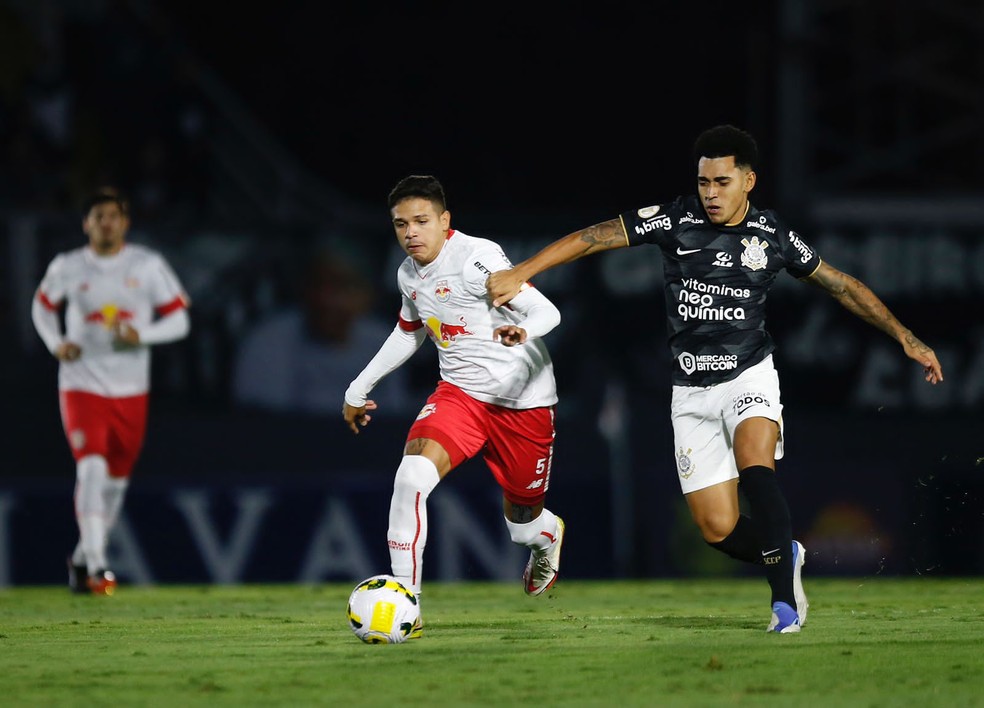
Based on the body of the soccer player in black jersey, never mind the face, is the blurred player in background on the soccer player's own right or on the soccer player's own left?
on the soccer player's own right

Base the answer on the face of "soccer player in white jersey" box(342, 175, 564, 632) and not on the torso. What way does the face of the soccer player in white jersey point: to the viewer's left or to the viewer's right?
to the viewer's left

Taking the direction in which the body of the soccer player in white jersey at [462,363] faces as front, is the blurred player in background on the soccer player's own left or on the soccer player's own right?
on the soccer player's own right

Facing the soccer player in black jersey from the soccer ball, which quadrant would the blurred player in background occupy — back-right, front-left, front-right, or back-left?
back-left

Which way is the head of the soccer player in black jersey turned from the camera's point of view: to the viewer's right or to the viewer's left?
to the viewer's left

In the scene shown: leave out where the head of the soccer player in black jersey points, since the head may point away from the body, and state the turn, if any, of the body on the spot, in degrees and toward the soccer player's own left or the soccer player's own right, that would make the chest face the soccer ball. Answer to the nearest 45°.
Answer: approximately 90° to the soccer player's own right

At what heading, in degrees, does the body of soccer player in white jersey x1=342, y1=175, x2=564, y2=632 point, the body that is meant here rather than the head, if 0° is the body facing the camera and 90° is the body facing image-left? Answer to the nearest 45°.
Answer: approximately 45°

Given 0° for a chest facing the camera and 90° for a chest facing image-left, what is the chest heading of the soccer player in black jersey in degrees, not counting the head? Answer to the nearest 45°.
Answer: approximately 0°

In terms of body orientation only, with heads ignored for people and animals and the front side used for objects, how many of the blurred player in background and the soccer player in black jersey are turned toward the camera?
2

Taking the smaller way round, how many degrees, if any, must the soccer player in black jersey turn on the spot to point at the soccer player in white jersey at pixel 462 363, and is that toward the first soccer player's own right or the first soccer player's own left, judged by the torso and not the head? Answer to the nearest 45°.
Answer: approximately 90° to the first soccer player's own right
